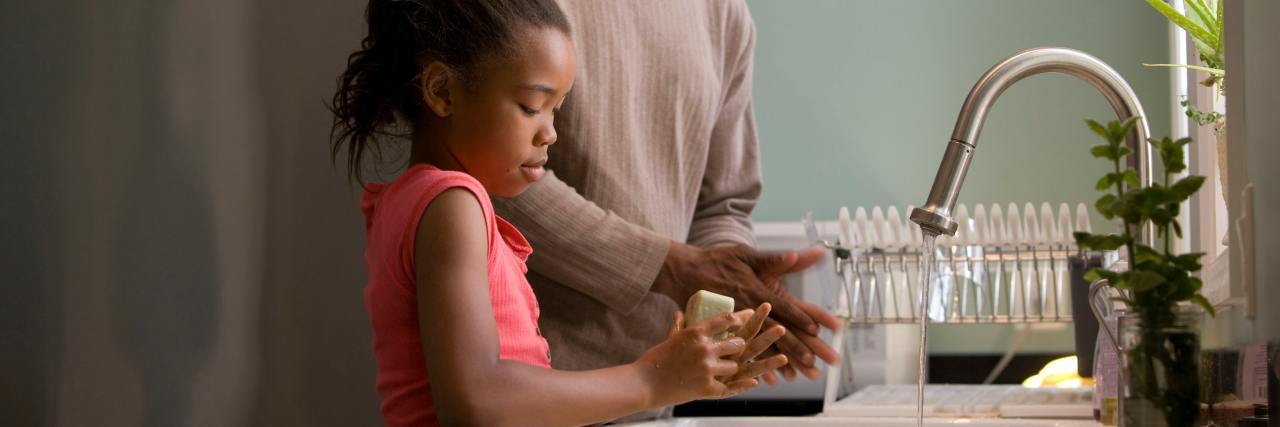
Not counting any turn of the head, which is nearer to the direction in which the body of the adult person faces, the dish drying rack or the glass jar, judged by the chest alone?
the glass jar

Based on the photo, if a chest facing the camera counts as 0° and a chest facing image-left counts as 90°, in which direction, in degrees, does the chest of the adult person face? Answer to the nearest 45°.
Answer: approximately 315°

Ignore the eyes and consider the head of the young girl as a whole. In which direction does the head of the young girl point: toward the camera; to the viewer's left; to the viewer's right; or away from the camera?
to the viewer's right

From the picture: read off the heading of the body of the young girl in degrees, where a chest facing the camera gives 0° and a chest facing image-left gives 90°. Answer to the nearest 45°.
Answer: approximately 270°

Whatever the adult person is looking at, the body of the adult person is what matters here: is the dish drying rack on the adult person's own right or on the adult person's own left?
on the adult person's own left
